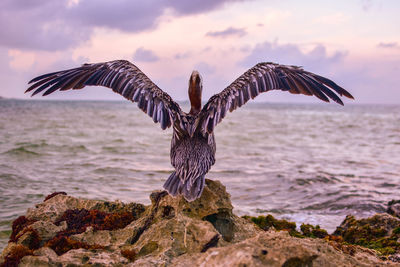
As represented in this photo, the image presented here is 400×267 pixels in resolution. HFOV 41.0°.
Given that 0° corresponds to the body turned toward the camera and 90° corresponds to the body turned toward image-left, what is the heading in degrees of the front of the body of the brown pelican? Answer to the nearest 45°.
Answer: approximately 180°

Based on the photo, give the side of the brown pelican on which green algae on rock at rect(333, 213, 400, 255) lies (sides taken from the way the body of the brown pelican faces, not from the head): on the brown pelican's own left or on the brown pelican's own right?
on the brown pelican's own right

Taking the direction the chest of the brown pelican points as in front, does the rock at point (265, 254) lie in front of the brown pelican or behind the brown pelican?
behind

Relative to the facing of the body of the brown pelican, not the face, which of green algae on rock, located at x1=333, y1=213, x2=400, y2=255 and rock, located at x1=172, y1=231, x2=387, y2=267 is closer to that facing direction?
the green algae on rock
